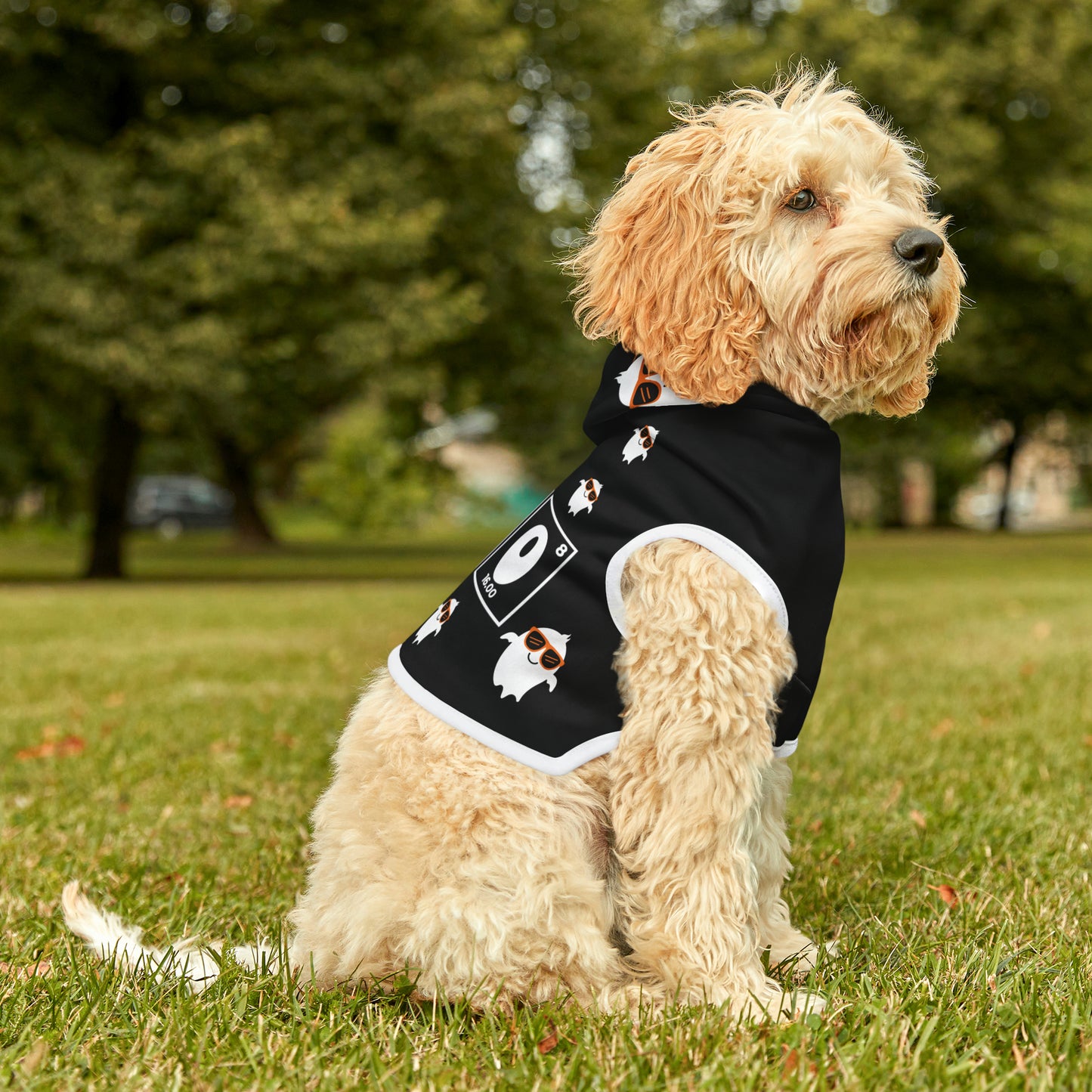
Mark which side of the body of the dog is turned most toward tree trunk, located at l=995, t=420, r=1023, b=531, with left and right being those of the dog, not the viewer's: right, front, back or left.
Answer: left

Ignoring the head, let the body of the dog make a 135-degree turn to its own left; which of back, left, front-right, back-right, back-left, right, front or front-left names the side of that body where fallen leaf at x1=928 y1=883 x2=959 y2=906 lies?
right

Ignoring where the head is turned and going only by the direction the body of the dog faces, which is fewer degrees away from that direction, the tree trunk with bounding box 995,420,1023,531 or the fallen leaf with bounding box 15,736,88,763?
the tree trunk

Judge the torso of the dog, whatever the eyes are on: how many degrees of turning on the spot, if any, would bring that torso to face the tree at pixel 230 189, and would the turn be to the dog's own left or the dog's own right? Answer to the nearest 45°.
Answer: approximately 90° to the dog's own left

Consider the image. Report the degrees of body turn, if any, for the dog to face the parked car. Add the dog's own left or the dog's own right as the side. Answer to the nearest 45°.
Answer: approximately 90° to the dog's own left

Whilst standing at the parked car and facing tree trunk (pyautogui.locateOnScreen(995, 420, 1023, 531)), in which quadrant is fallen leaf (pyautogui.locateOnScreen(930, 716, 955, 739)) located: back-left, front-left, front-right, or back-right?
front-right

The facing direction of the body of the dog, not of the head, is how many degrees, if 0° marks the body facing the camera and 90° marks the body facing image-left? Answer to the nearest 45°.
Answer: approximately 270°

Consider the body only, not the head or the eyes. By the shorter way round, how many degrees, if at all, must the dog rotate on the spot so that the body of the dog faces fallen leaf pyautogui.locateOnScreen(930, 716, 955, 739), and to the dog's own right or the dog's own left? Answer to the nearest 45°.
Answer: approximately 45° to the dog's own left

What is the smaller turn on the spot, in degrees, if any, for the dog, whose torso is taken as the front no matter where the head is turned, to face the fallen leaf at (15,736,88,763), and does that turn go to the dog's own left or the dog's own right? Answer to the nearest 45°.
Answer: approximately 135° to the dog's own left

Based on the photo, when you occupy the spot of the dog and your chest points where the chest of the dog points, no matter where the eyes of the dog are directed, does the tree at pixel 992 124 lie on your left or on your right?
on your left

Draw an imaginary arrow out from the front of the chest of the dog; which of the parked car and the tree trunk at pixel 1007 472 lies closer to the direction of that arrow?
the tree trunk
